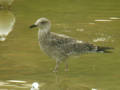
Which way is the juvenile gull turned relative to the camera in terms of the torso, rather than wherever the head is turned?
to the viewer's left
